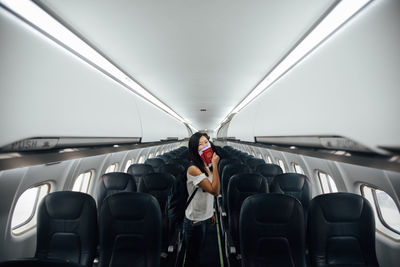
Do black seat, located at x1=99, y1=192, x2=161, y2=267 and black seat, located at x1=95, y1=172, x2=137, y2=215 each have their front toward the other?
no

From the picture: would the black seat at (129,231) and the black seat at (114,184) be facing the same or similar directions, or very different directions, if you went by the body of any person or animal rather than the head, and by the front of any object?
same or similar directions

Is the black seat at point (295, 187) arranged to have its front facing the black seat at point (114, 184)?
no

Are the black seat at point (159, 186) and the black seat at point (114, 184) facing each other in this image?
no

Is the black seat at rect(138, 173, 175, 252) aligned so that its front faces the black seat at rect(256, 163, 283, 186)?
no

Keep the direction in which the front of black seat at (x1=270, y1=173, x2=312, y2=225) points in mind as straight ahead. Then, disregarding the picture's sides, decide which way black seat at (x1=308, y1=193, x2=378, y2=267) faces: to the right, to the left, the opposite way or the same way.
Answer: the same way

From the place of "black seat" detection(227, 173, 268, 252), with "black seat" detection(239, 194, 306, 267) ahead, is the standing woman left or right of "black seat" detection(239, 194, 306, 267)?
right
